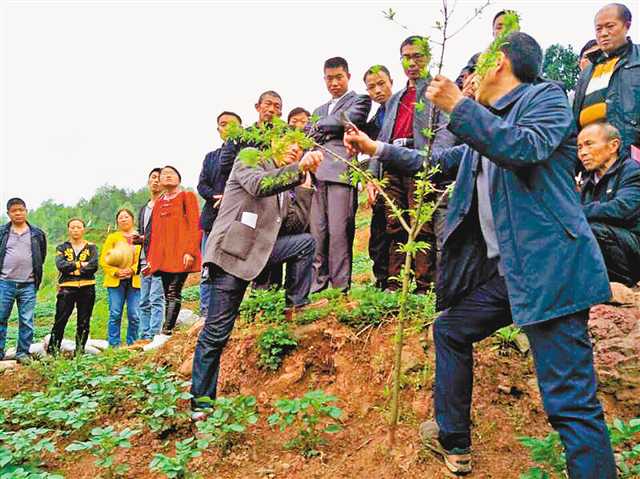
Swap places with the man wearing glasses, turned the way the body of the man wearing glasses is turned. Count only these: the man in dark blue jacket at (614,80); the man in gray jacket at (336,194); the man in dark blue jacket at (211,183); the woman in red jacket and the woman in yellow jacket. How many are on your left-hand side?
1

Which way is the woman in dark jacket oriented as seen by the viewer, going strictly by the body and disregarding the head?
toward the camera

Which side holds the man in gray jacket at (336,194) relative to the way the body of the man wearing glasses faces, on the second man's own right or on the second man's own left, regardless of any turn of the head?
on the second man's own right

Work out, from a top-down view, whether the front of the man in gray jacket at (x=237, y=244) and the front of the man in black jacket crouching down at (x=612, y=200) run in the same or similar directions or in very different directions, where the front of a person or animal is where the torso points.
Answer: very different directions

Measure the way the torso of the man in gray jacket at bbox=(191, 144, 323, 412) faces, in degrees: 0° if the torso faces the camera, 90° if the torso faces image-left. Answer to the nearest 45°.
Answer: approximately 270°

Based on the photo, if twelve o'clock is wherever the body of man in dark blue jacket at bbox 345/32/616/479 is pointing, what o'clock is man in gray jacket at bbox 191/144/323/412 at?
The man in gray jacket is roughly at 1 o'clock from the man in dark blue jacket.

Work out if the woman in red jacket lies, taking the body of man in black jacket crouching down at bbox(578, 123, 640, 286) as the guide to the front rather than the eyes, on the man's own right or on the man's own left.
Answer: on the man's own right

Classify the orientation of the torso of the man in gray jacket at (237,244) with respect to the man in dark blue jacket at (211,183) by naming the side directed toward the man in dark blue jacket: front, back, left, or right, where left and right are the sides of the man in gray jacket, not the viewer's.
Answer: left

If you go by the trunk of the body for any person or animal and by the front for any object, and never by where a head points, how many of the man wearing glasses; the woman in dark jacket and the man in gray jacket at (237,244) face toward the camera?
2

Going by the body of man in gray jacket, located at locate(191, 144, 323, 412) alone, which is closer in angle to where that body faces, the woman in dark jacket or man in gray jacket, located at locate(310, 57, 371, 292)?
the man in gray jacket

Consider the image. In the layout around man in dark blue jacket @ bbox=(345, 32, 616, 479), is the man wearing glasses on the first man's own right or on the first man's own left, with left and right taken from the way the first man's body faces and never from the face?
on the first man's own right

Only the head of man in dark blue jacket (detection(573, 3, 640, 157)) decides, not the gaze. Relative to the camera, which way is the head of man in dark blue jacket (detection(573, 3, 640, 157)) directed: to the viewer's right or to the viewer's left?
to the viewer's left

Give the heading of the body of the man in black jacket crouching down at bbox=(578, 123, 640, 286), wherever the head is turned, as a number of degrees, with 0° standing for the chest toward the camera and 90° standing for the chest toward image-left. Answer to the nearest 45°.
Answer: approximately 45°
